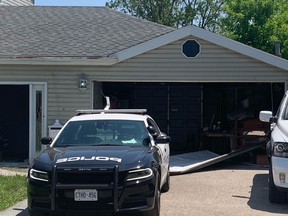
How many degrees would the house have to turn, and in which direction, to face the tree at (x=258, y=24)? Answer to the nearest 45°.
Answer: approximately 135° to its left

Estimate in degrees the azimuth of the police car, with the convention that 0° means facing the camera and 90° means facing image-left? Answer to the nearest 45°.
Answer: approximately 0°

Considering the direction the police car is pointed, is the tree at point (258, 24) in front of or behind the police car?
behind

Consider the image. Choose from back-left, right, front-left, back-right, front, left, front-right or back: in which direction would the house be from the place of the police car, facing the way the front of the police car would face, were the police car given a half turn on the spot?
front
